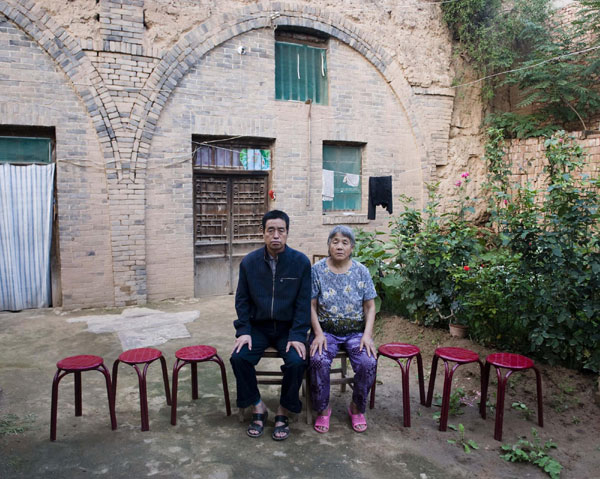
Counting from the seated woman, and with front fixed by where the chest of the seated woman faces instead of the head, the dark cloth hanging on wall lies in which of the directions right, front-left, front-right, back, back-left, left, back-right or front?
back

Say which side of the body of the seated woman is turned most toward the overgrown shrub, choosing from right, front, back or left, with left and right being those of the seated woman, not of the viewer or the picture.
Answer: back

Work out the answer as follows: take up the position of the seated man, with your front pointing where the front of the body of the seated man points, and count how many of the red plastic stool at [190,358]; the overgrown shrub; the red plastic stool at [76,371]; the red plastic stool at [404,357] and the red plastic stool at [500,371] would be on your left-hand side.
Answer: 3

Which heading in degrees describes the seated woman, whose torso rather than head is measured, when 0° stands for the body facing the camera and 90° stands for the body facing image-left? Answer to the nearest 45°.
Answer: approximately 0°

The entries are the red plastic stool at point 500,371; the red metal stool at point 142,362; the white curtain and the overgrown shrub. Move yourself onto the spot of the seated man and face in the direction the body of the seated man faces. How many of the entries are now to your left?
2

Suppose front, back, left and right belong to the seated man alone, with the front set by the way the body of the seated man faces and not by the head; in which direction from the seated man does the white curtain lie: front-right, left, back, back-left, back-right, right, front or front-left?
back-right

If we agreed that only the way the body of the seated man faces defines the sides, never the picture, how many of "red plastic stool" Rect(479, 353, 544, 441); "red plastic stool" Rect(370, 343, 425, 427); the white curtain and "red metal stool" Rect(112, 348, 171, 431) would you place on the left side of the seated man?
2

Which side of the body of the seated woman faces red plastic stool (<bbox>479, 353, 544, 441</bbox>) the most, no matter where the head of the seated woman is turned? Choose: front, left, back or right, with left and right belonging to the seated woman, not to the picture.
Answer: left

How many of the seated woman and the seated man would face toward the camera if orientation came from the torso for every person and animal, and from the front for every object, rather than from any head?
2

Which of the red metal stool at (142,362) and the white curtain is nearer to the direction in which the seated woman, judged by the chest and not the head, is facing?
the red metal stool

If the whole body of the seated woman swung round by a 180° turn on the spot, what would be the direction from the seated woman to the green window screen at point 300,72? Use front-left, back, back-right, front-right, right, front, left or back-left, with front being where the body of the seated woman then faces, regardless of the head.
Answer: front

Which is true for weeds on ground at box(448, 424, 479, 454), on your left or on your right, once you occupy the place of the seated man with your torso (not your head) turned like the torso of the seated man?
on your left

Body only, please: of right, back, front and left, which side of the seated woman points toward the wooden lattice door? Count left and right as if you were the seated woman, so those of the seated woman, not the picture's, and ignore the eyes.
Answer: back

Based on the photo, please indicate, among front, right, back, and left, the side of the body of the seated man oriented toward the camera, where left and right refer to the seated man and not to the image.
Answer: front
